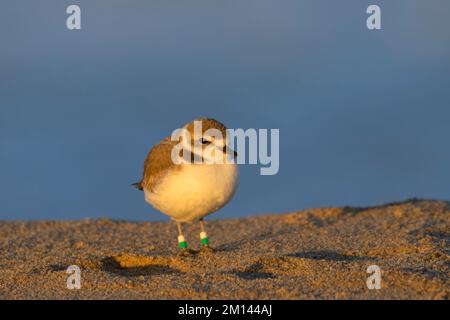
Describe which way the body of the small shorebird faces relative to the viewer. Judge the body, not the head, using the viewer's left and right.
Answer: facing the viewer and to the right of the viewer
